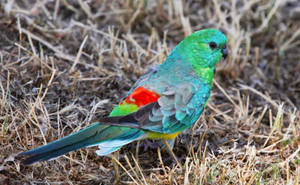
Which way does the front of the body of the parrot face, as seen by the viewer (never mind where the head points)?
to the viewer's right
